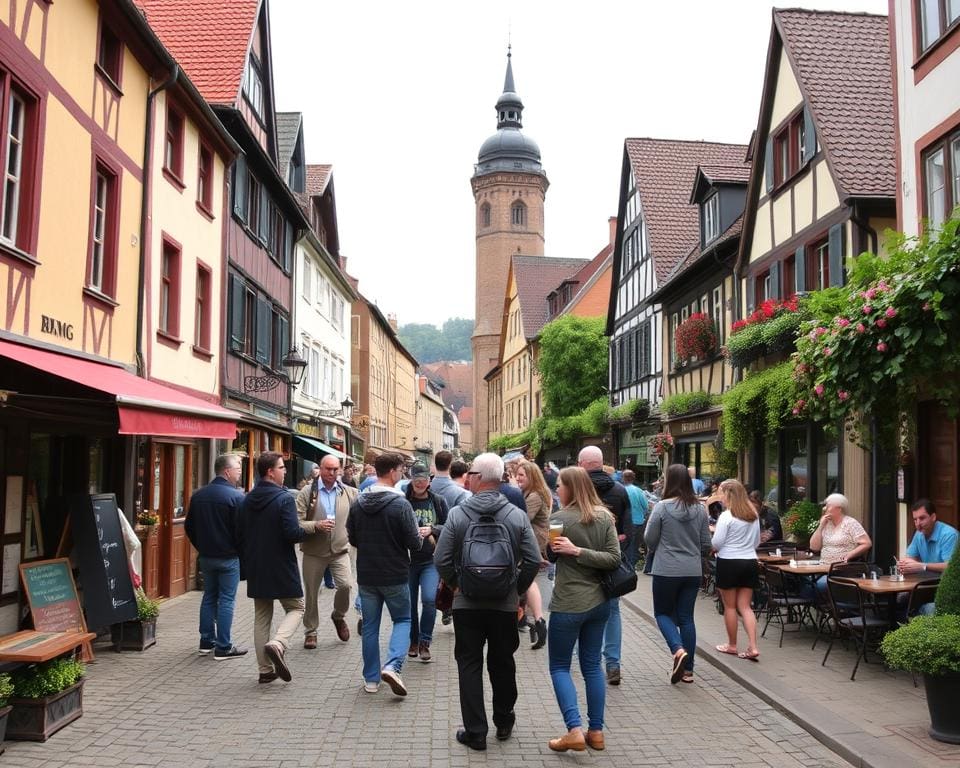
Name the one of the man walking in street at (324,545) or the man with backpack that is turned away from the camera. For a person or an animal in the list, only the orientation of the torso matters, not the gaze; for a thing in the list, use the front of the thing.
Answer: the man with backpack

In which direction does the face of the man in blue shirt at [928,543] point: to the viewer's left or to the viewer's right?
to the viewer's left

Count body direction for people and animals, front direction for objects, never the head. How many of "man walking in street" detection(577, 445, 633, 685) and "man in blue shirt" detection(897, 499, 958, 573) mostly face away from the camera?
1

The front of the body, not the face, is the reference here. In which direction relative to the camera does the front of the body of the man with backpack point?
away from the camera

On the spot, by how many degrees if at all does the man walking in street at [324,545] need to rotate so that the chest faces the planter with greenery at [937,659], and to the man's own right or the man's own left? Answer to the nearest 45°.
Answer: approximately 45° to the man's own left

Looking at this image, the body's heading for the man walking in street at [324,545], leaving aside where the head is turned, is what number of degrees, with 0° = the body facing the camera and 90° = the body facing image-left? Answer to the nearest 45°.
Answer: approximately 0°

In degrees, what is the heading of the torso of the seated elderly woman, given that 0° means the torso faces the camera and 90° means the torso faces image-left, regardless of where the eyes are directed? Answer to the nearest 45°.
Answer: approximately 45°

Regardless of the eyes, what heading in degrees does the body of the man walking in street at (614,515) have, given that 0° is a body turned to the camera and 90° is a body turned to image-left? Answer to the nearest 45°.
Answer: approximately 180°

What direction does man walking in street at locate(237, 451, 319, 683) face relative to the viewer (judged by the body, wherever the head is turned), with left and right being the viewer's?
facing away from the viewer and to the right of the viewer

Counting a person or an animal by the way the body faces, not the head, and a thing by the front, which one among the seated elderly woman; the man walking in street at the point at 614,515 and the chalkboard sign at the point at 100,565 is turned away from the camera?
the man walking in street

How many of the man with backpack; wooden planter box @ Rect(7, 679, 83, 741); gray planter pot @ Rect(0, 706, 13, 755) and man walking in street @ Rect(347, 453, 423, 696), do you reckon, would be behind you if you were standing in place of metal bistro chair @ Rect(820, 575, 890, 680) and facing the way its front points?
4

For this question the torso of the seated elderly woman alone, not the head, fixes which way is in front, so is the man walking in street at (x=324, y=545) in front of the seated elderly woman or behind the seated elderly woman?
in front

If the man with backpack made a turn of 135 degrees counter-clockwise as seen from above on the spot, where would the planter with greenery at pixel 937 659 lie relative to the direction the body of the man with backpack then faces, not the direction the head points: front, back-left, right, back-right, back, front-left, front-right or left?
back-left

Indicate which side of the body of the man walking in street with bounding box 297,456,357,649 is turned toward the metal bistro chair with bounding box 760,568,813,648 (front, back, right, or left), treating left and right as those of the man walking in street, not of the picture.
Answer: left
